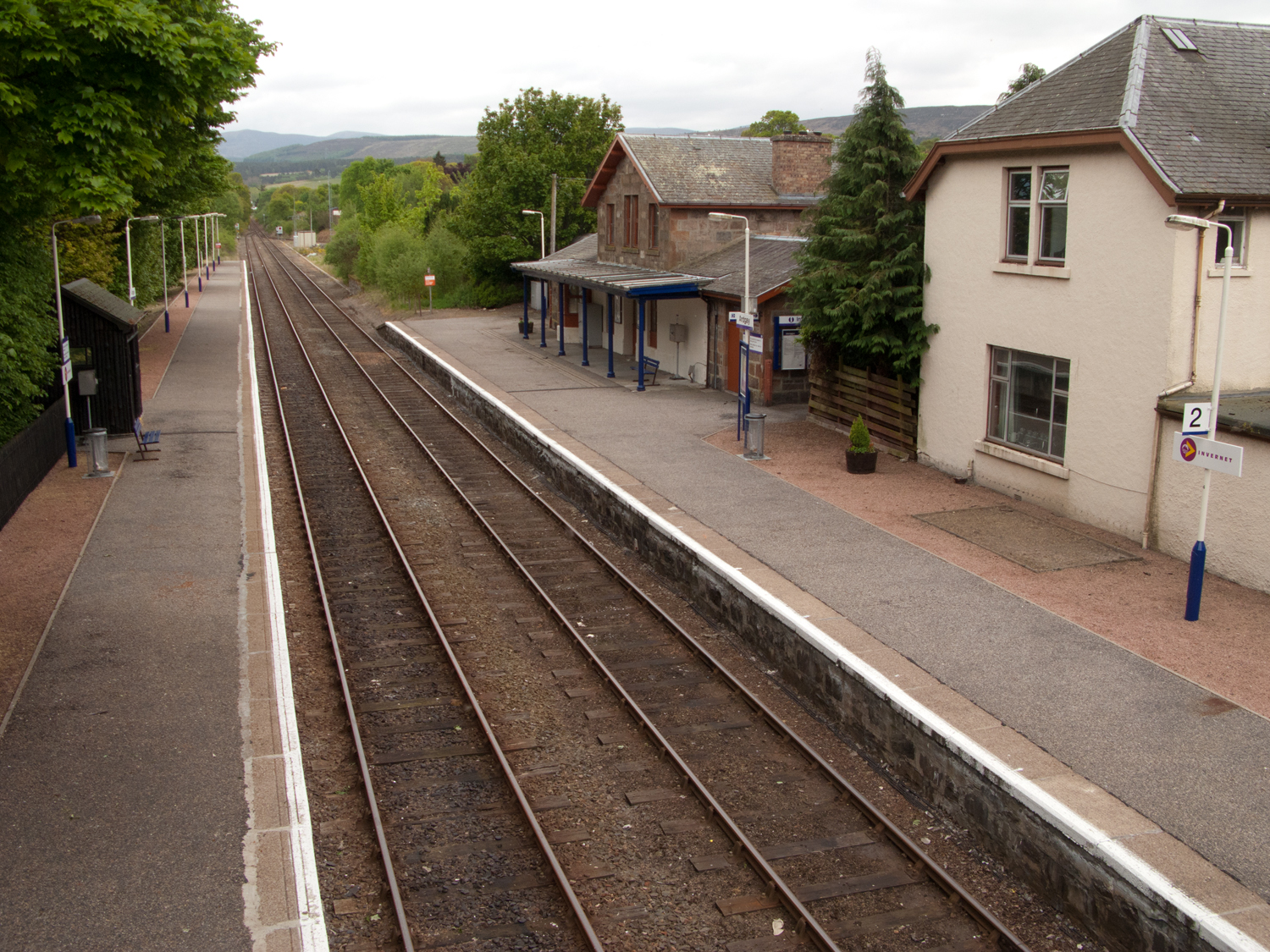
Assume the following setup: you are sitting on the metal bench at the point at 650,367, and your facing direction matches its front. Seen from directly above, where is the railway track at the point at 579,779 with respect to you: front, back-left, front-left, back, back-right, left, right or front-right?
front-left

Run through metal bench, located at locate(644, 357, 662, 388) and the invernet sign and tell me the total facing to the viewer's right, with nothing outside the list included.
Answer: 0

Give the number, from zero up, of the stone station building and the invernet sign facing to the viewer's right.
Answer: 0

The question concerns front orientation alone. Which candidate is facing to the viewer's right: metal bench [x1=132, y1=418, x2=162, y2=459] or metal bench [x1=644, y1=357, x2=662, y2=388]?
metal bench [x1=132, y1=418, x2=162, y2=459]

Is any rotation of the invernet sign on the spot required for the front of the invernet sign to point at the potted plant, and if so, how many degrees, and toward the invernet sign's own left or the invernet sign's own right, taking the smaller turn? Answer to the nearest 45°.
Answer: approximately 90° to the invernet sign's own right

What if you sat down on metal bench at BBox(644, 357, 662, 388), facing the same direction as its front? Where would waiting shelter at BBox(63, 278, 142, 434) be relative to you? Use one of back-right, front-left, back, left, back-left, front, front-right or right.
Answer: front

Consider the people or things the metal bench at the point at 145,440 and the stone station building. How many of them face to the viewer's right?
1

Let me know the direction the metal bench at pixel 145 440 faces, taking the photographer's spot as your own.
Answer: facing to the right of the viewer

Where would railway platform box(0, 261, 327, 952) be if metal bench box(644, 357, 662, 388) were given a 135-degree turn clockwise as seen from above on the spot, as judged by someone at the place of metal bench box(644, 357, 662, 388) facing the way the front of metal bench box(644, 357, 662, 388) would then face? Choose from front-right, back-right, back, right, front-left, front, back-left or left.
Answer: back

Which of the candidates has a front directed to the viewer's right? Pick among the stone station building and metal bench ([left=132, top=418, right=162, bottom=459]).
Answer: the metal bench

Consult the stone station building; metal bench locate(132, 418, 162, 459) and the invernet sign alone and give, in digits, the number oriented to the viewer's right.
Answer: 1

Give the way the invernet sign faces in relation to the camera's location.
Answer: facing the viewer and to the left of the viewer
